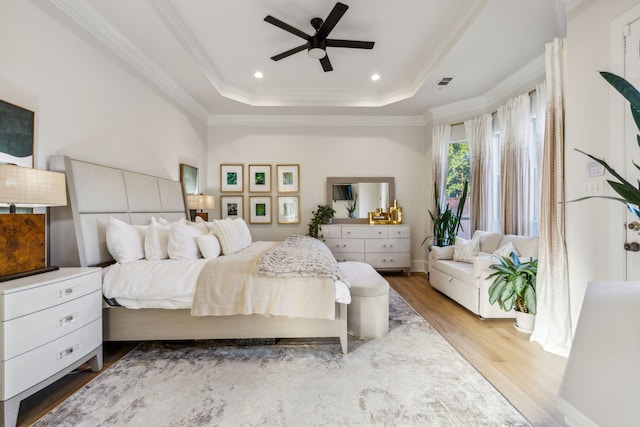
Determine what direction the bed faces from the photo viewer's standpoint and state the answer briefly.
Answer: facing to the right of the viewer

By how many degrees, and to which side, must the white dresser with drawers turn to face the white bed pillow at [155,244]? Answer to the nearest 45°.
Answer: approximately 45° to its right

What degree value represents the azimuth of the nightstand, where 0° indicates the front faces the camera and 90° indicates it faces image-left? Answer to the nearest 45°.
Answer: approximately 315°

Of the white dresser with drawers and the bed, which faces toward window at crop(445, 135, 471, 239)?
the bed

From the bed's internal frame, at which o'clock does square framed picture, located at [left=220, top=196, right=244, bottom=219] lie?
The square framed picture is roughly at 10 o'clock from the bed.

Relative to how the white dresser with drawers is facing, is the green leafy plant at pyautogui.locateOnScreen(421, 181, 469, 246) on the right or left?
on its left

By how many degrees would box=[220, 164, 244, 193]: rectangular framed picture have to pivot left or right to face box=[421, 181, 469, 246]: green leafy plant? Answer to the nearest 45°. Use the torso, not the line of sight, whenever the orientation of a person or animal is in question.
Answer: approximately 45° to its left

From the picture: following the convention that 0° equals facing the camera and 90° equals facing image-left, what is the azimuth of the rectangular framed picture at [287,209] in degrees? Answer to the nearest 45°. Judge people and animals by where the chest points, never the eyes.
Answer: approximately 0°

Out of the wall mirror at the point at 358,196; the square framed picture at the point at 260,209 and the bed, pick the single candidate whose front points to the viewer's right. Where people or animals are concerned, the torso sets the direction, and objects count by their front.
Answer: the bed

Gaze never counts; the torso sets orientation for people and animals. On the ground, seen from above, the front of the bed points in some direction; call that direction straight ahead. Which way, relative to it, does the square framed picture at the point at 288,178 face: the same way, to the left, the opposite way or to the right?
to the right

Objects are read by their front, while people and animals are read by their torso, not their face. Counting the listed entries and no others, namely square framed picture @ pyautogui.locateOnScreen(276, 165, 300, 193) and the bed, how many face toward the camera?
1
